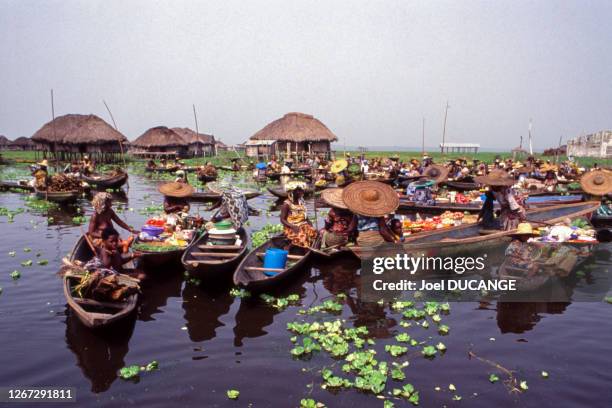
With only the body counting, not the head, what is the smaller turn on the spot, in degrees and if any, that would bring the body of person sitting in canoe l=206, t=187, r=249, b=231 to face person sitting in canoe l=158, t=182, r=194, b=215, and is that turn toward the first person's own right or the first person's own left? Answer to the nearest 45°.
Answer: approximately 45° to the first person's own right

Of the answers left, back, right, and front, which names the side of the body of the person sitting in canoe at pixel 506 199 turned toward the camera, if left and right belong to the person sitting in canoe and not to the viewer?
left

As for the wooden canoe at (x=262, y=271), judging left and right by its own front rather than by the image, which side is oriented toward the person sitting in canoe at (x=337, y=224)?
back

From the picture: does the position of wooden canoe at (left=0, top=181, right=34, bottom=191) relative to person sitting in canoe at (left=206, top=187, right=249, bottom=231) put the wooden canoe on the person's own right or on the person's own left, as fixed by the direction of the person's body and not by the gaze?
on the person's own right

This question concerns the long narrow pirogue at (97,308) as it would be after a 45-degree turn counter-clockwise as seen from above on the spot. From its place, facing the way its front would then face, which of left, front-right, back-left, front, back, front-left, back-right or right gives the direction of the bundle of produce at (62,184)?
back-left

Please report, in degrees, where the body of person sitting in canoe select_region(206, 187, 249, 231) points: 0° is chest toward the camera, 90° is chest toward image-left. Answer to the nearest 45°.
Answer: approximately 90°

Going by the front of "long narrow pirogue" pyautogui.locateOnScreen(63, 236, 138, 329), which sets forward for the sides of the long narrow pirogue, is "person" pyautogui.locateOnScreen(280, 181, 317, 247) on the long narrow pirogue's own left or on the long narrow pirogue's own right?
on the long narrow pirogue's own left
